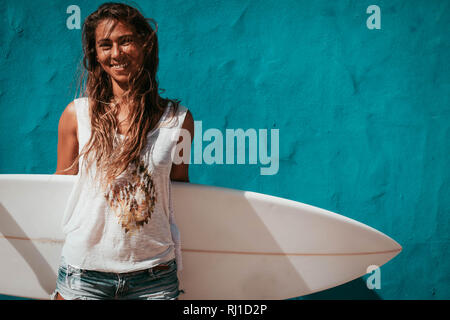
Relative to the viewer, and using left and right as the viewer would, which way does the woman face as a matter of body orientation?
facing the viewer

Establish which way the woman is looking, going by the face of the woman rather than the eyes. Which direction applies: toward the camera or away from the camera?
toward the camera
